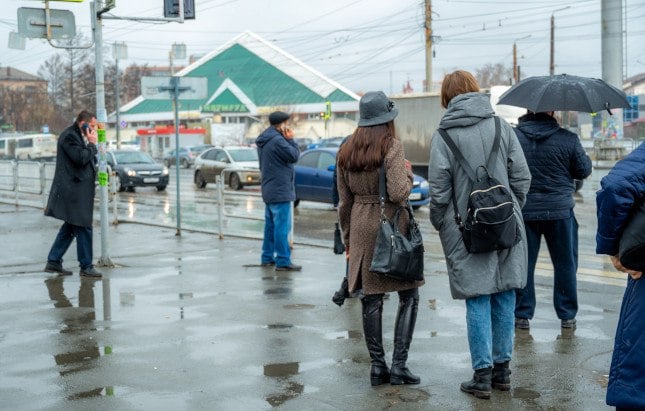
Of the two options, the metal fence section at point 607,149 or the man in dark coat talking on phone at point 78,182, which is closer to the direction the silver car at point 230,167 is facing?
the man in dark coat talking on phone

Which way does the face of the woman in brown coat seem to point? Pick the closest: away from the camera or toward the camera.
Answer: away from the camera

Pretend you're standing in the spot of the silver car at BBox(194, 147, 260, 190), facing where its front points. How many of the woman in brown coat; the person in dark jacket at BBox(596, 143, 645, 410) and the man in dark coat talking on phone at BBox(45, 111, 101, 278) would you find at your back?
0

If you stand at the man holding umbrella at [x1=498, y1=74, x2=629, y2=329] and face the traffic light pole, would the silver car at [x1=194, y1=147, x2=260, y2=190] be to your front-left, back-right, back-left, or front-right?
front-right

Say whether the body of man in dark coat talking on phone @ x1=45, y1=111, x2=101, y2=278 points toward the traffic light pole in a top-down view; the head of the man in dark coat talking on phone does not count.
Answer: no

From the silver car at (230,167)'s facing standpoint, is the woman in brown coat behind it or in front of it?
in front

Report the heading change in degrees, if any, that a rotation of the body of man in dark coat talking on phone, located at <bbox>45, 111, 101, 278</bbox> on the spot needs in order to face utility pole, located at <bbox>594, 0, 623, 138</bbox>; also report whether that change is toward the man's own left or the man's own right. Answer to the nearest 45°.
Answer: approximately 45° to the man's own left

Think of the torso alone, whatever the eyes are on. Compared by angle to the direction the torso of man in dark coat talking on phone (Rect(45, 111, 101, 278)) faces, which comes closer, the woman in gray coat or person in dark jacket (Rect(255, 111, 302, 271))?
the person in dark jacket

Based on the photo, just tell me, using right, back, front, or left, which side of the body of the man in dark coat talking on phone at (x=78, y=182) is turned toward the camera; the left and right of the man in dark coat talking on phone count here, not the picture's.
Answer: right

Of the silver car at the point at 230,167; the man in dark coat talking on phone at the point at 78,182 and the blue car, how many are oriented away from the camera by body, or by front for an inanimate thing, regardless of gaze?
0

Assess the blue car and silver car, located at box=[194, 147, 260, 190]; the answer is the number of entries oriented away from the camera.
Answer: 0
